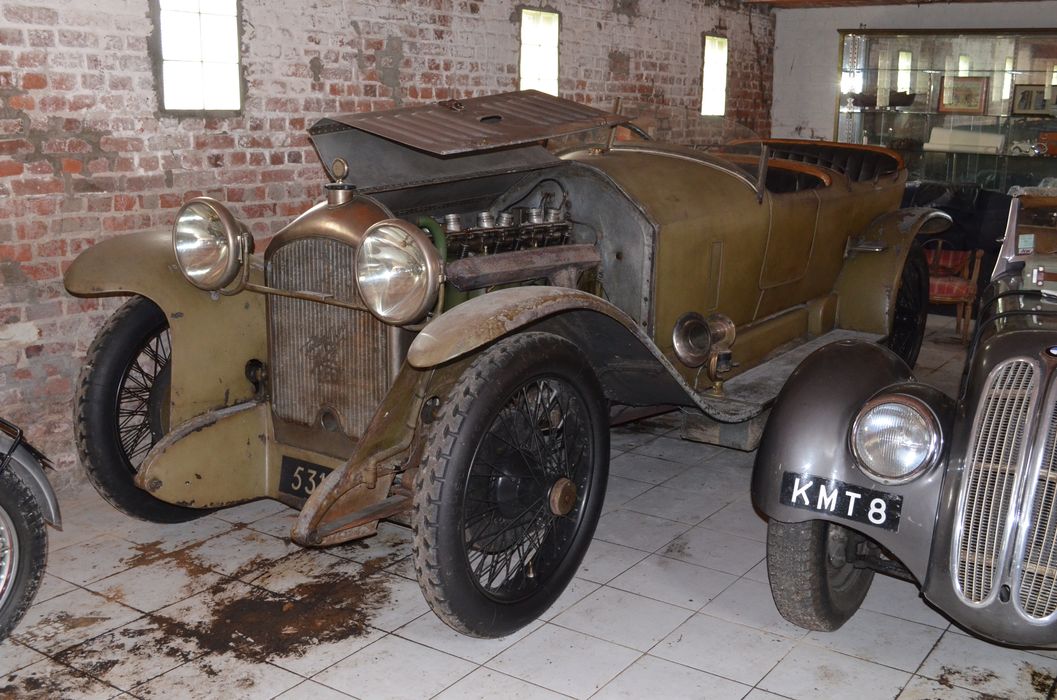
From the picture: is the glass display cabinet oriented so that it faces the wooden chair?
yes

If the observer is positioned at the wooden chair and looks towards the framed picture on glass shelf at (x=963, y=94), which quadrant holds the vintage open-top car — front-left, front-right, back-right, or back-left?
back-left

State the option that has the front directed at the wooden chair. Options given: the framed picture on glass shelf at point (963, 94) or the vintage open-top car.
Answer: the framed picture on glass shelf

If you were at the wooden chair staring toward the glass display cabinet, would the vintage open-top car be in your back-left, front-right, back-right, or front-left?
back-left

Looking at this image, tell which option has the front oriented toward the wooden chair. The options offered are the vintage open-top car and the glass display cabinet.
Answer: the glass display cabinet

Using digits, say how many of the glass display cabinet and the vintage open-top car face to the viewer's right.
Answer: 0

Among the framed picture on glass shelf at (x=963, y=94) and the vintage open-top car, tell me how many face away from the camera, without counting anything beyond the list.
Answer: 0

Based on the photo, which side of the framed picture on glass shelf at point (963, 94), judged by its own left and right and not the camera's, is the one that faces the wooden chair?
front

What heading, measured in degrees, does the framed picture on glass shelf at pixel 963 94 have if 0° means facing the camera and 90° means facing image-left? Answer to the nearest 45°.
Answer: approximately 0°

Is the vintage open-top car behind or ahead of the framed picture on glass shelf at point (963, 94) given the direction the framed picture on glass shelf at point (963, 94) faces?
ahead
